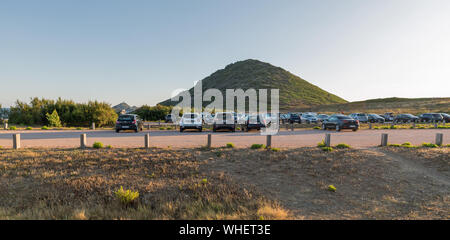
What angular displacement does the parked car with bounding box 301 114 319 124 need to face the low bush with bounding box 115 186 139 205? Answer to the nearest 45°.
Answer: approximately 45° to its right

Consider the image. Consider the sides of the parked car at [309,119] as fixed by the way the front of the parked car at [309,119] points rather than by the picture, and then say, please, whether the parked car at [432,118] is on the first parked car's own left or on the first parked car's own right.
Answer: on the first parked car's own left

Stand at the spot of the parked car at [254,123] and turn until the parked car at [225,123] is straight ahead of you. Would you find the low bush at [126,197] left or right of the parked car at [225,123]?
left

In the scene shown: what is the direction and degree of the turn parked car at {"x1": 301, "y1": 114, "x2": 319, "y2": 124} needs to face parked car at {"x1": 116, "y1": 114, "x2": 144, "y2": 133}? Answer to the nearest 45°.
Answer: approximately 90° to its right

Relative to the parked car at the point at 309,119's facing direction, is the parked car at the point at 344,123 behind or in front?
in front

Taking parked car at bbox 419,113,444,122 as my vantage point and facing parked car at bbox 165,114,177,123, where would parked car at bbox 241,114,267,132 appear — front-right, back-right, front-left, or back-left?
front-left

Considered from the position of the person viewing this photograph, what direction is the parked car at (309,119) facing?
facing the viewer and to the right of the viewer

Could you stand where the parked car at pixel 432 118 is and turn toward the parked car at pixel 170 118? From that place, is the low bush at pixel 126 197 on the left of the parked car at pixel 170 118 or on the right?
left
